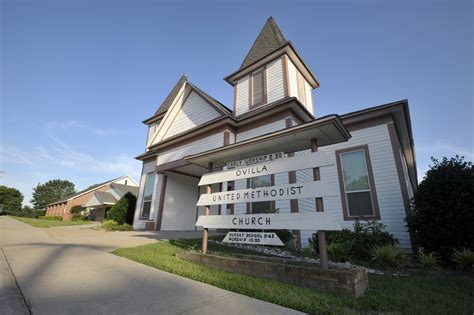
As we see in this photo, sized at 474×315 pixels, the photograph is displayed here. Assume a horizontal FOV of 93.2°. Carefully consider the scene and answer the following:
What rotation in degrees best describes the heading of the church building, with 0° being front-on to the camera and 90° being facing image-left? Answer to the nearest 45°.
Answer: approximately 45°

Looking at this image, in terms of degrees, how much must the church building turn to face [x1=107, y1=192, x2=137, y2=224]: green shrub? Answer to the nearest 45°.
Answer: approximately 90° to its right
